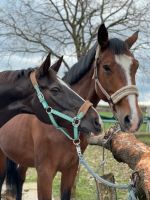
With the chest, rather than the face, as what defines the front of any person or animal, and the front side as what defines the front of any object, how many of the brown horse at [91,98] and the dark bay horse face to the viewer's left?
0

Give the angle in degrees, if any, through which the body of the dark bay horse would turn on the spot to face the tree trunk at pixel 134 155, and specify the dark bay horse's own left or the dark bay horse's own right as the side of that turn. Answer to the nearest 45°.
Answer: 0° — it already faces it

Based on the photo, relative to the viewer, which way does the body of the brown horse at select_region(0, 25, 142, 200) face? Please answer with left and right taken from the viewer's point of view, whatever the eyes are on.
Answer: facing the viewer and to the right of the viewer

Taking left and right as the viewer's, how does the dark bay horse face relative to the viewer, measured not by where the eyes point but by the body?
facing to the right of the viewer

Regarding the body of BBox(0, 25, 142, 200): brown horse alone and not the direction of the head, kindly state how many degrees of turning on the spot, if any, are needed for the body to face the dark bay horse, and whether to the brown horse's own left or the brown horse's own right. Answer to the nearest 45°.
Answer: approximately 90° to the brown horse's own right
